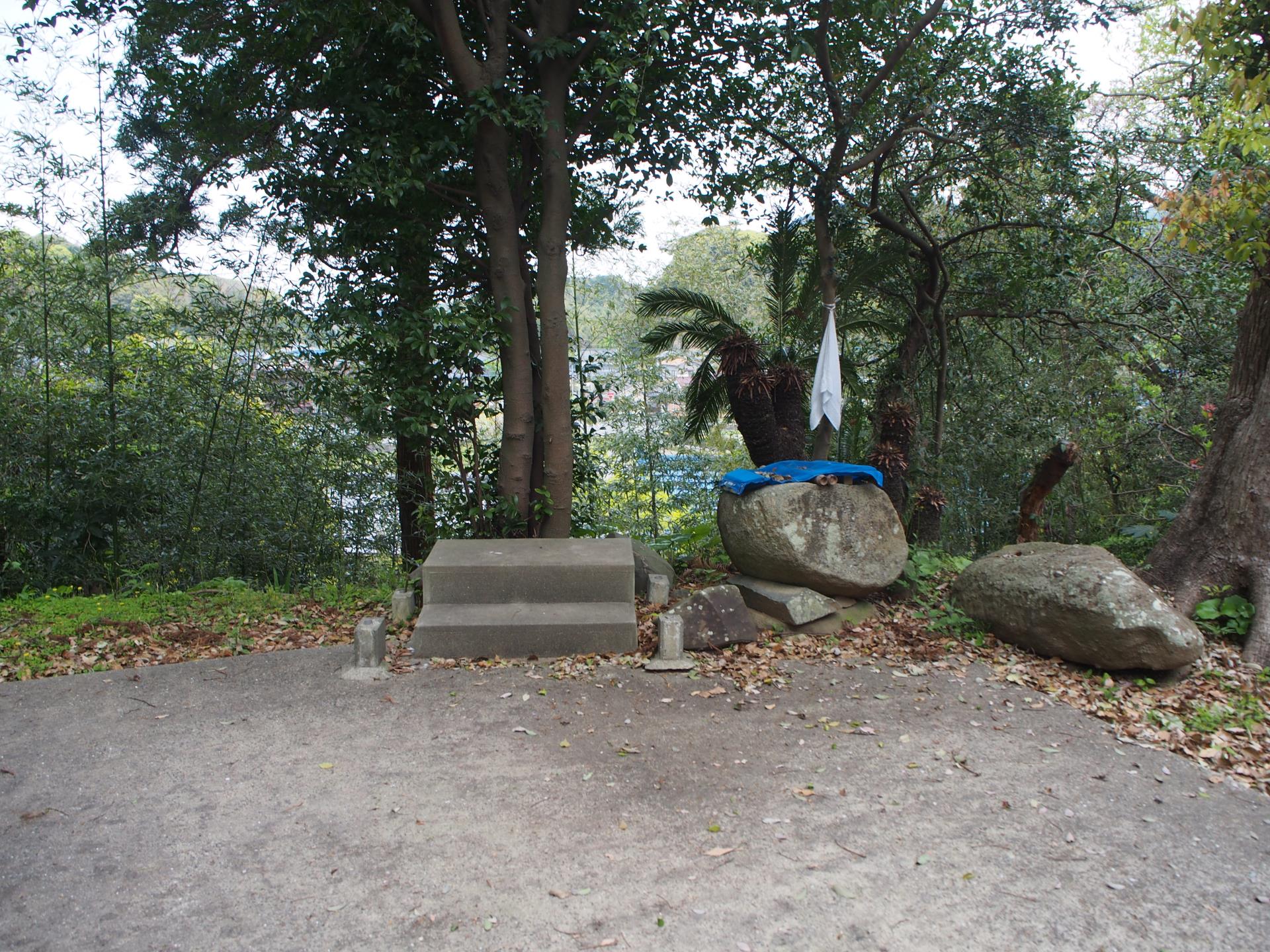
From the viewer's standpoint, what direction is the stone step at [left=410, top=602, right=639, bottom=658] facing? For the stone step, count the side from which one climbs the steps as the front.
toward the camera

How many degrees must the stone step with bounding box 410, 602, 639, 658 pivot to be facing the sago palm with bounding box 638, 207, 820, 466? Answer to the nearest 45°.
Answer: approximately 135° to its left

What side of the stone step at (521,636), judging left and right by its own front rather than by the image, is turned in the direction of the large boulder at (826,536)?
left

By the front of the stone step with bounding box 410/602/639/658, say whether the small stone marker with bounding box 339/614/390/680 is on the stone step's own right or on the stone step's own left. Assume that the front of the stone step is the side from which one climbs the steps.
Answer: on the stone step's own right

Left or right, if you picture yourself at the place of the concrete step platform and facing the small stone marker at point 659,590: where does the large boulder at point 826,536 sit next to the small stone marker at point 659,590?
right

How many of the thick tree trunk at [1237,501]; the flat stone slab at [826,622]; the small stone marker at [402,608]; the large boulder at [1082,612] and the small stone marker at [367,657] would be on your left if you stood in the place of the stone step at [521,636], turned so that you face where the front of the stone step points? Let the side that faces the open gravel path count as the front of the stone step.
3

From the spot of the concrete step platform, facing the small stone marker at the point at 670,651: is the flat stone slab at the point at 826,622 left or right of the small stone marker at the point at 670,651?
left

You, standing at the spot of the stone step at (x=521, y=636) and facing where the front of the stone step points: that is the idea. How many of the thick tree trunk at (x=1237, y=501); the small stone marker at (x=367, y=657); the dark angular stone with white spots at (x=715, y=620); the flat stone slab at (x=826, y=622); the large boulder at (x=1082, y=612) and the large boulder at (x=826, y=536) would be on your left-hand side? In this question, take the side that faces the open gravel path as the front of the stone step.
5

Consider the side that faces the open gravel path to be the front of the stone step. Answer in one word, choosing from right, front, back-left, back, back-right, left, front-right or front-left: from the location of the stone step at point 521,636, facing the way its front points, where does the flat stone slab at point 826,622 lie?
left

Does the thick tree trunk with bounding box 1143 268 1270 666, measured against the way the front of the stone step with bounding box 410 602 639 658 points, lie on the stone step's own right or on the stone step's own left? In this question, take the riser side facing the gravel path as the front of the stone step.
on the stone step's own left

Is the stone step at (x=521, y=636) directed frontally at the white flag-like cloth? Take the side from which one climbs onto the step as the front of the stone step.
no

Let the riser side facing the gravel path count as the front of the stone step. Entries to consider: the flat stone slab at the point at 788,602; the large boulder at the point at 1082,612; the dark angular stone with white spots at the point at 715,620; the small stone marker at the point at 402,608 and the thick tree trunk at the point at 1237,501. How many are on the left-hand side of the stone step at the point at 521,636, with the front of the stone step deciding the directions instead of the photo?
4

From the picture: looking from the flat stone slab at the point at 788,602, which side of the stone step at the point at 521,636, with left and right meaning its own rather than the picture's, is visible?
left

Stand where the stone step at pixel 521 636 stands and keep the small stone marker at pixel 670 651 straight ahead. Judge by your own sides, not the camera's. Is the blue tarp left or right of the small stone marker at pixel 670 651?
left

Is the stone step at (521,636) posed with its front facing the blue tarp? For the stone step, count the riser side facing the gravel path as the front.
no

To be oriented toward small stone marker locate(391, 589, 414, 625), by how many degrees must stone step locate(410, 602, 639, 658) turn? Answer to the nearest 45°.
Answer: approximately 135° to its right

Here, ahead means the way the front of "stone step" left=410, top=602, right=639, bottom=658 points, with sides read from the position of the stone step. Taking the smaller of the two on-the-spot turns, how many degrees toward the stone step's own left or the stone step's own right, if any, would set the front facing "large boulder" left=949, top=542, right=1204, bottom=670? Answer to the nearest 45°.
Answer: approximately 90° to the stone step's own left

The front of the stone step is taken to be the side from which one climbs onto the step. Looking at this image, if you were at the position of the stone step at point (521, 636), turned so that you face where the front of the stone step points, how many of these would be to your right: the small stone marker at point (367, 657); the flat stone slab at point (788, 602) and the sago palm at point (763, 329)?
1
